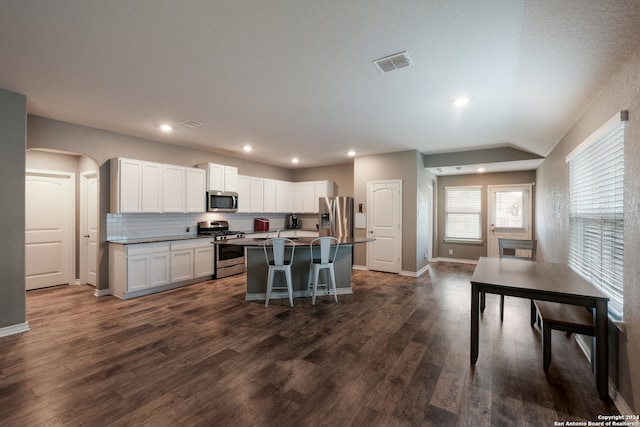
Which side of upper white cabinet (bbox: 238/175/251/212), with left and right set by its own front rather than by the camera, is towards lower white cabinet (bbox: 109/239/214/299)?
right

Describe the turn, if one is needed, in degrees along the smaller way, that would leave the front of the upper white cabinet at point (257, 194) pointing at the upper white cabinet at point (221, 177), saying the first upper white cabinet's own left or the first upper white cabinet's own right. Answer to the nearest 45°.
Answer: approximately 90° to the first upper white cabinet's own right

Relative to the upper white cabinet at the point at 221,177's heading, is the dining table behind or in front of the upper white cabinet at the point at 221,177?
in front

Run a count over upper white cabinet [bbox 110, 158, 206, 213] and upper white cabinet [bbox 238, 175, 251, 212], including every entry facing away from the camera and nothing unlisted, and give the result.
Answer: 0

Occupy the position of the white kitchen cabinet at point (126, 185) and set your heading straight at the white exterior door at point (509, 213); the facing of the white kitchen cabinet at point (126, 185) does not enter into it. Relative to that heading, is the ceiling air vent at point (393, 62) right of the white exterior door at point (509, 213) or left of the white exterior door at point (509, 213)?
right

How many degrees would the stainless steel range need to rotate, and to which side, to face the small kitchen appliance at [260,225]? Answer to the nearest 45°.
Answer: approximately 90° to its left

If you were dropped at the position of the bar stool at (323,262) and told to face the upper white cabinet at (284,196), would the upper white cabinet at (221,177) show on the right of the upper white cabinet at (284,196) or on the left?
left

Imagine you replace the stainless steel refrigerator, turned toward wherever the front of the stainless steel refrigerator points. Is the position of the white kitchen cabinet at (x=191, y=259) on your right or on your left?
on your right

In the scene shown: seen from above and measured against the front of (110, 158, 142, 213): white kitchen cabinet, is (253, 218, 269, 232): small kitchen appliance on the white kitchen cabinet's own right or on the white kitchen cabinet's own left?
on the white kitchen cabinet's own left

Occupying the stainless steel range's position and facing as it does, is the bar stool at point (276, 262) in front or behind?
in front

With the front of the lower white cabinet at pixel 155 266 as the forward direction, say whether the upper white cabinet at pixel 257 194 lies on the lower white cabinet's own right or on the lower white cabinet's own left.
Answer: on the lower white cabinet's own left
